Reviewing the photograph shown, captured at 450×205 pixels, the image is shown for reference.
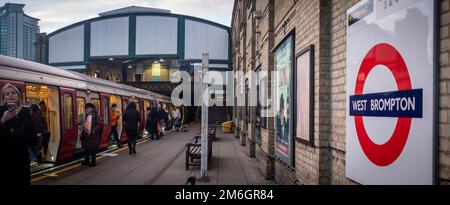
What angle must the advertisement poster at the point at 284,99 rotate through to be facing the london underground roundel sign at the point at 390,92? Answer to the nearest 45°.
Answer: approximately 90° to its left

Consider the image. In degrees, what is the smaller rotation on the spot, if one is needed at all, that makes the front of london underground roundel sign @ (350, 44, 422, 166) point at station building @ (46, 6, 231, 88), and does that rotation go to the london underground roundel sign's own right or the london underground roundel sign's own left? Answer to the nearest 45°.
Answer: approximately 90° to the london underground roundel sign's own right

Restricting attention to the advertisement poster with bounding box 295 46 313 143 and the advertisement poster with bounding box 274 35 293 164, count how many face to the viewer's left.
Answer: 2

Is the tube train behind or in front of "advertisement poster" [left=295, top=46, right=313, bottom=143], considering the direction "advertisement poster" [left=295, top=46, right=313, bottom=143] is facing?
in front

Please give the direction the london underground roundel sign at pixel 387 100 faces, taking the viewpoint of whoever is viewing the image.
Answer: facing the viewer and to the left of the viewer

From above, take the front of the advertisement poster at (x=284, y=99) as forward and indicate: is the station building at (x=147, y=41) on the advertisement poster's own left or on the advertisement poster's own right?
on the advertisement poster's own right

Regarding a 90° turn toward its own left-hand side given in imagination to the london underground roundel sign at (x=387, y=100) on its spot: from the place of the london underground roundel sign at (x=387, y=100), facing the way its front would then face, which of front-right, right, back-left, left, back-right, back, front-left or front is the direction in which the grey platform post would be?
back

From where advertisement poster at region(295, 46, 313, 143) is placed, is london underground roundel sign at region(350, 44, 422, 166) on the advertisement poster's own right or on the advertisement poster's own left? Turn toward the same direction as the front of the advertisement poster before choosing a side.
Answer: on the advertisement poster's own left

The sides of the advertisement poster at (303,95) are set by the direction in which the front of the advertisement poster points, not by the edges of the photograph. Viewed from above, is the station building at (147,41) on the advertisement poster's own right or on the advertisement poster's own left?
on the advertisement poster's own right

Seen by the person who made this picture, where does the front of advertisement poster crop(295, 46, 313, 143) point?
facing to the left of the viewer

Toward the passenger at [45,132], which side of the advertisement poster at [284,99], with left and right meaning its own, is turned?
front

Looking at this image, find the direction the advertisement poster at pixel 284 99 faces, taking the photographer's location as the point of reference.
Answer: facing to the left of the viewer

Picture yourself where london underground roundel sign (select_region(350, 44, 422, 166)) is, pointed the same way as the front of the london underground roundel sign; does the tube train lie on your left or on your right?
on your right

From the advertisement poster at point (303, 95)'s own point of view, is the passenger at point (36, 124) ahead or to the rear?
ahead
